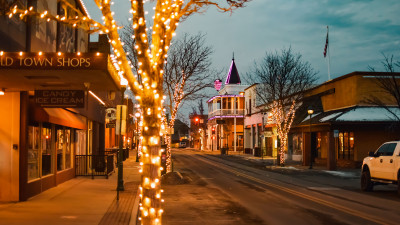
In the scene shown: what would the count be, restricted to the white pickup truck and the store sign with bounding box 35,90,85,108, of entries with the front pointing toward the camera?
1

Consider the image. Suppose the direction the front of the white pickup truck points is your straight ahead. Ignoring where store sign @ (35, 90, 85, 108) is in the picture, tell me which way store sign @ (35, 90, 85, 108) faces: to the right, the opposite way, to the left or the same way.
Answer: the opposite way

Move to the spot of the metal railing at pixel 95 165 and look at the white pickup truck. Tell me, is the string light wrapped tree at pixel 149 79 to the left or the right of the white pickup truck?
right

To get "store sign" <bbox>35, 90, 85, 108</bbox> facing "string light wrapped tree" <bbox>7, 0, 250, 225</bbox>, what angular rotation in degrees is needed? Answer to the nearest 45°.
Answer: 0° — it already faces it
